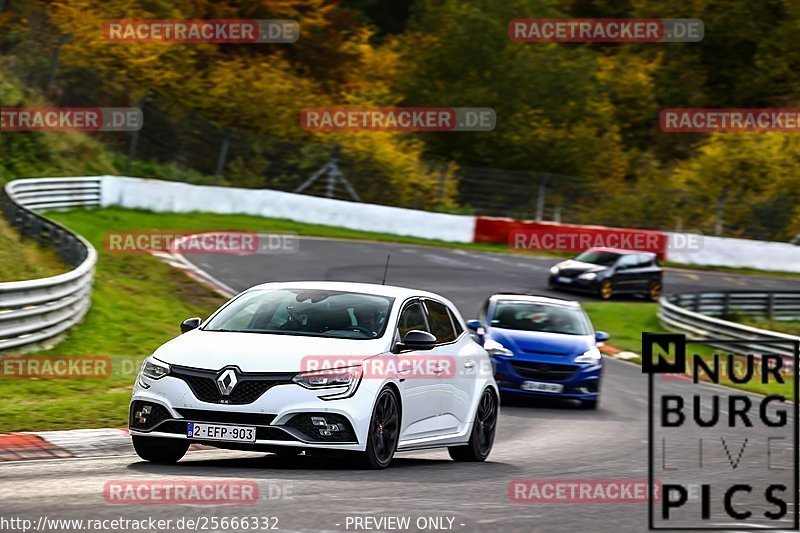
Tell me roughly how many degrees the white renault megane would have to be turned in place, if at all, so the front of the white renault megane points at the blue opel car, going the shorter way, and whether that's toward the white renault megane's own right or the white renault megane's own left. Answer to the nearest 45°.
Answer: approximately 135° to the white renault megane's own right

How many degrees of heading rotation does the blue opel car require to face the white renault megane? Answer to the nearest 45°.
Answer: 0° — it already faces it

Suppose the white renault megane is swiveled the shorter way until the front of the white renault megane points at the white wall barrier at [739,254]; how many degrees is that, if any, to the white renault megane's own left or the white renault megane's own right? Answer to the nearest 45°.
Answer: approximately 180°

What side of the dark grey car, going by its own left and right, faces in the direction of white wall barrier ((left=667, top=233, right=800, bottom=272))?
back

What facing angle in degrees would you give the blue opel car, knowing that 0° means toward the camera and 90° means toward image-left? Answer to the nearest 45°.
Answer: approximately 0°

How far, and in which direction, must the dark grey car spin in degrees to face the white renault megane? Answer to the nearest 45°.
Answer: approximately 45° to its left

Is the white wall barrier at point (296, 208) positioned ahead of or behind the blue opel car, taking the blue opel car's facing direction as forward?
behind

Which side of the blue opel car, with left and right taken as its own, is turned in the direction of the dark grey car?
back

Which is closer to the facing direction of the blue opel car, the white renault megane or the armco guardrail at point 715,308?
the white renault megane

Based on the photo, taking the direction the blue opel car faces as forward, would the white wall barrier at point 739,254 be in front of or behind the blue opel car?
behind

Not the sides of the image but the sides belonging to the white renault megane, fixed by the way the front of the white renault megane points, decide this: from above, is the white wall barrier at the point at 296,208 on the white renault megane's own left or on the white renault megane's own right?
on the white renault megane's own right
